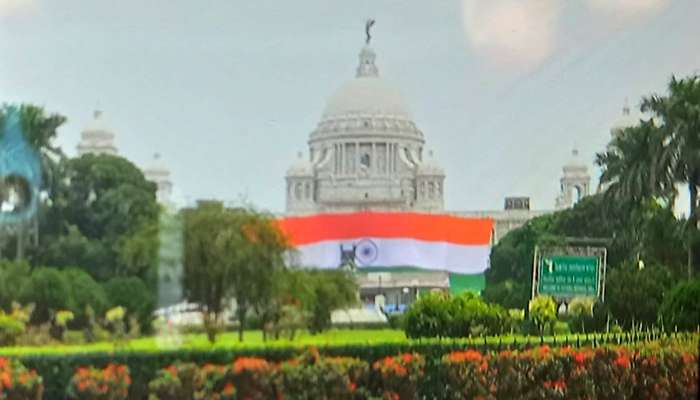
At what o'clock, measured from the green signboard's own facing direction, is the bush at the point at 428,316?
The bush is roughly at 2 o'clock from the green signboard.

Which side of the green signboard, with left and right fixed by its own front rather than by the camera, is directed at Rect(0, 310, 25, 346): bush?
right

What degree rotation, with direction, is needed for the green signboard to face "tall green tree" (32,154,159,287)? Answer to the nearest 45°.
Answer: approximately 45° to its right

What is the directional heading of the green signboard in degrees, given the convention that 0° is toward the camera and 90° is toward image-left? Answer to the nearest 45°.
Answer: approximately 0°

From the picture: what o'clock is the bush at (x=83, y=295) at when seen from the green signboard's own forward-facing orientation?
The bush is roughly at 2 o'clock from the green signboard.

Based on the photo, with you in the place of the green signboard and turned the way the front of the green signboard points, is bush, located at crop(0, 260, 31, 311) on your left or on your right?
on your right
